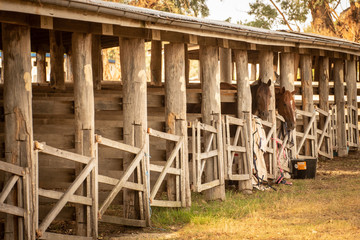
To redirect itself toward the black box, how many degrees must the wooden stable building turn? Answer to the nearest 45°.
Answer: approximately 90° to its left

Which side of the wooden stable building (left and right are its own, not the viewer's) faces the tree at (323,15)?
left

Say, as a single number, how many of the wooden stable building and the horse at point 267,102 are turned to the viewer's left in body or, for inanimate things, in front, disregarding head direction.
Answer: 0

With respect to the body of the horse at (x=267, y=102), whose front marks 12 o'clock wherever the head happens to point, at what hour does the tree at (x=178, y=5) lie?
The tree is roughly at 7 o'clock from the horse.

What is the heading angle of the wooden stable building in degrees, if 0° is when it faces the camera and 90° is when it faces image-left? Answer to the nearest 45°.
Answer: approximately 315°

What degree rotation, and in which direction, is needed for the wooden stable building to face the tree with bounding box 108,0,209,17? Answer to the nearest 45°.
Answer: approximately 135° to its left

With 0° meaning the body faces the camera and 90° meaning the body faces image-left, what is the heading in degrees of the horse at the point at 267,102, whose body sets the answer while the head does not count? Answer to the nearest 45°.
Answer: approximately 315°

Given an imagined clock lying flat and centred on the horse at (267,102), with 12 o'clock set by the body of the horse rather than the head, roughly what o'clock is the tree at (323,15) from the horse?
The tree is roughly at 8 o'clock from the horse.
